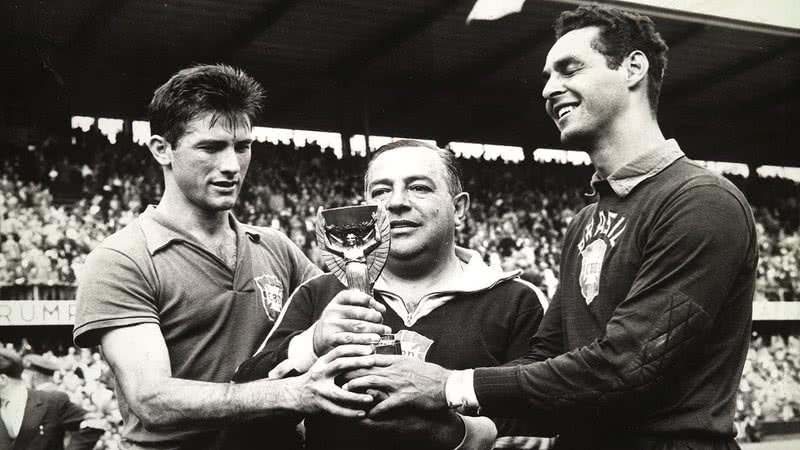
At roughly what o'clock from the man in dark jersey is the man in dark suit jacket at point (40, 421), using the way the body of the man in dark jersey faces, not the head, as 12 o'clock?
The man in dark suit jacket is roughly at 3 o'clock from the man in dark jersey.

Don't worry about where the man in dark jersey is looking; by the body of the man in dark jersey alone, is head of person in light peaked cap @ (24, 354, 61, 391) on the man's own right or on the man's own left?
on the man's own right

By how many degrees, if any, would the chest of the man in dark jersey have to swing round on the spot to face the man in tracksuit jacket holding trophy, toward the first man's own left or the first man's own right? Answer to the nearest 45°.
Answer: approximately 90° to the first man's own right

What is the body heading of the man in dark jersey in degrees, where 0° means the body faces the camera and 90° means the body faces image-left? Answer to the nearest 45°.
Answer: approximately 45°
